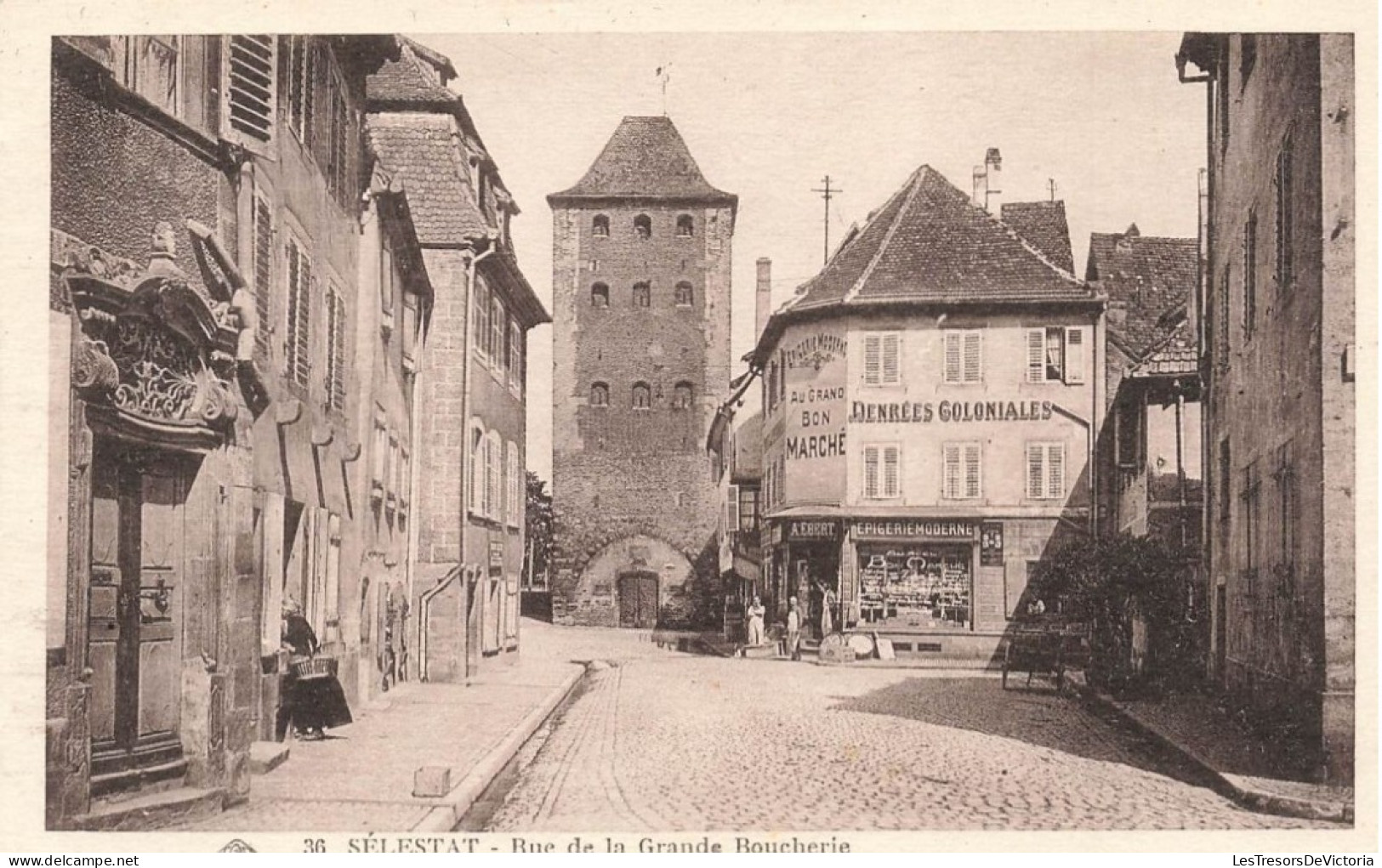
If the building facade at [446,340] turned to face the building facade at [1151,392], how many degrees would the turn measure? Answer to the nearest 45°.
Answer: approximately 45° to its left

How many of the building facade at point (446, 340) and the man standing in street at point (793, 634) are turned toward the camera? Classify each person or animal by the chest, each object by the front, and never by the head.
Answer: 1

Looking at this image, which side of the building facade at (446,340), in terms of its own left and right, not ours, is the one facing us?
right

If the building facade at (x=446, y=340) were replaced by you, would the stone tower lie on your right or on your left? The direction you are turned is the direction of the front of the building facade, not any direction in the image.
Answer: on your left

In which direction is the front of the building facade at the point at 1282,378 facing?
to the viewer's left

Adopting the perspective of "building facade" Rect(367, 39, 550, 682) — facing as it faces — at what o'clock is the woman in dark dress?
The woman in dark dress is roughly at 3 o'clock from the building facade.

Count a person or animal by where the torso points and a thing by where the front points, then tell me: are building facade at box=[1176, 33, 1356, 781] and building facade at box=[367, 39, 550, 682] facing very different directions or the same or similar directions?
very different directions

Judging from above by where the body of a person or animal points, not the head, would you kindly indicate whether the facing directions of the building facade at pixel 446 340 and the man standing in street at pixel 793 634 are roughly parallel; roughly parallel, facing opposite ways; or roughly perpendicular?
roughly perpendicular

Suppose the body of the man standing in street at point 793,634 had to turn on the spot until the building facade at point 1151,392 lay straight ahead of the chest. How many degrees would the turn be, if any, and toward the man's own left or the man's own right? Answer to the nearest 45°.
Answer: approximately 90° to the man's own left

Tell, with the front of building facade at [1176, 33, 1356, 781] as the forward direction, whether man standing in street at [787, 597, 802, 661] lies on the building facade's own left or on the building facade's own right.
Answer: on the building facade's own right
